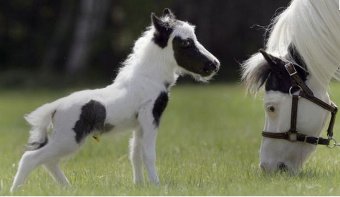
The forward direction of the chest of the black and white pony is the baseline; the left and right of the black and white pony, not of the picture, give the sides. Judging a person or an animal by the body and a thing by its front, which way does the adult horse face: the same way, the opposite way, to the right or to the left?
the opposite way

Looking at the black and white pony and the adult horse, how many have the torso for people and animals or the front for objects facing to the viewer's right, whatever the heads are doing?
1

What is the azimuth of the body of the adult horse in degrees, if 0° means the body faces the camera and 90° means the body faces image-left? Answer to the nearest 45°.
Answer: approximately 90°

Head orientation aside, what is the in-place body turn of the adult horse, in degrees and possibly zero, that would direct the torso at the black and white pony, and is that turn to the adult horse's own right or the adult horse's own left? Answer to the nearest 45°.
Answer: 0° — it already faces it

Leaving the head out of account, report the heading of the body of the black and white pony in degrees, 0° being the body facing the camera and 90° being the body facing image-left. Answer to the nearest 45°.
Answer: approximately 270°

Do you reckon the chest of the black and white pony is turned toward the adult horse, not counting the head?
yes
